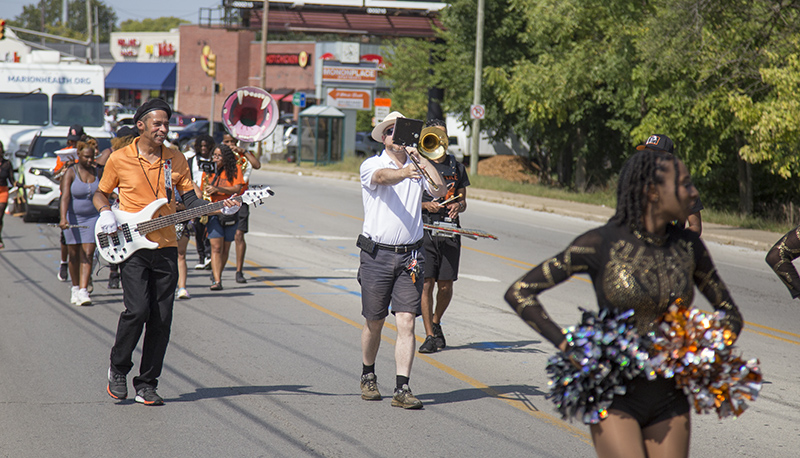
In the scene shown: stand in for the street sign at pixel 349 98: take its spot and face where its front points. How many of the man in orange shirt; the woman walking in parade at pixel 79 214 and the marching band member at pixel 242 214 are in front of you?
3

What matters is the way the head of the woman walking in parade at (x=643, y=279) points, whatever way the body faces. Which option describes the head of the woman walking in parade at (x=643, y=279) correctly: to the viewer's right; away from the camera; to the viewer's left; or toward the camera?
to the viewer's right

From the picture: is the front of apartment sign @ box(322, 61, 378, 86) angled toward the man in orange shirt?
yes

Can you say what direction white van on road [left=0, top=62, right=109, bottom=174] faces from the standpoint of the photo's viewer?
facing the viewer

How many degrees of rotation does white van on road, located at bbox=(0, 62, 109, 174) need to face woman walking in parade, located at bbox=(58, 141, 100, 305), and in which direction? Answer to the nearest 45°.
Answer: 0° — it already faces them

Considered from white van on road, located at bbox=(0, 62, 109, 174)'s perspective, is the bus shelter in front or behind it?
behind

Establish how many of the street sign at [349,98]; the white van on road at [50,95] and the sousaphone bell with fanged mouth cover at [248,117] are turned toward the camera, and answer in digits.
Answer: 3

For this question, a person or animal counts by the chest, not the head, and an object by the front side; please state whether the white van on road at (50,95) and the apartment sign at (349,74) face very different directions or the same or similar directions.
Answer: same or similar directions

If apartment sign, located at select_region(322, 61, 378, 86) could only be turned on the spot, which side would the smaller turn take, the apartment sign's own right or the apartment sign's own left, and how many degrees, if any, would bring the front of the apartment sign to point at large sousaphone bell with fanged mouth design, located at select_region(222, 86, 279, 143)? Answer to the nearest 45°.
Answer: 0° — it already faces it

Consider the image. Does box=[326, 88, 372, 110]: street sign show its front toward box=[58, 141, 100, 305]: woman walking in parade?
yes

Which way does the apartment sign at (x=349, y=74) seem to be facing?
toward the camera

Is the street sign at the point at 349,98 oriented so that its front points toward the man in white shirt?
yes

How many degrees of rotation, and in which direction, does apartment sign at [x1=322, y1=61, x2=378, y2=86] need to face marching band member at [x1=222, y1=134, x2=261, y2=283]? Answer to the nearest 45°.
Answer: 0° — it already faces them

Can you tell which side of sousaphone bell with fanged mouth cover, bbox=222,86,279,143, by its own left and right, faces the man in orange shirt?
front

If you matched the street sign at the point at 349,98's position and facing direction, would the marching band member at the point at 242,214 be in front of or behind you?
in front

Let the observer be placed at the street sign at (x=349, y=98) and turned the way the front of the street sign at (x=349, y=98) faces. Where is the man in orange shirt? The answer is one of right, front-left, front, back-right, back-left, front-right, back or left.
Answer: front
